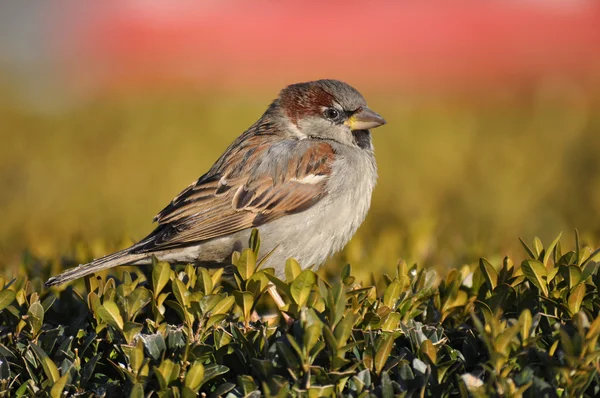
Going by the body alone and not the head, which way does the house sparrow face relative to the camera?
to the viewer's right
